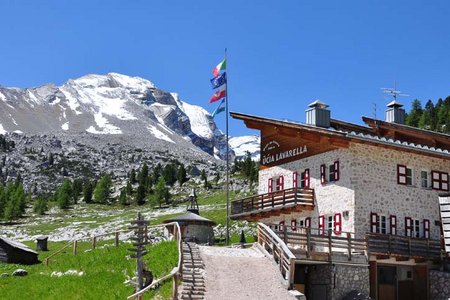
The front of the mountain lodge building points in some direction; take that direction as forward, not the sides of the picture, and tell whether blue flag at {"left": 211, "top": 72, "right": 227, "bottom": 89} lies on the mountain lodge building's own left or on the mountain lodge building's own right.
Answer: on the mountain lodge building's own right

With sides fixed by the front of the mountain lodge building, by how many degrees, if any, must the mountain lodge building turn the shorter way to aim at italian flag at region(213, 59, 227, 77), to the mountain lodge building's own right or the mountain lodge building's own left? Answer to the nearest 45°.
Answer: approximately 90° to the mountain lodge building's own right

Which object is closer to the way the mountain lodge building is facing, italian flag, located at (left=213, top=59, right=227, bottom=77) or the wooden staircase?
the wooden staircase

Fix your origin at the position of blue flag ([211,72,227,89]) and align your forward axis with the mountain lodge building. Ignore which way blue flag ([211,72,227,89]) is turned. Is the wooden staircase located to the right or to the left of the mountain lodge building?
right

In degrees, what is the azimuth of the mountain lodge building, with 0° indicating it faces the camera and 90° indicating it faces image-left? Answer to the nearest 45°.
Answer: approximately 45°
